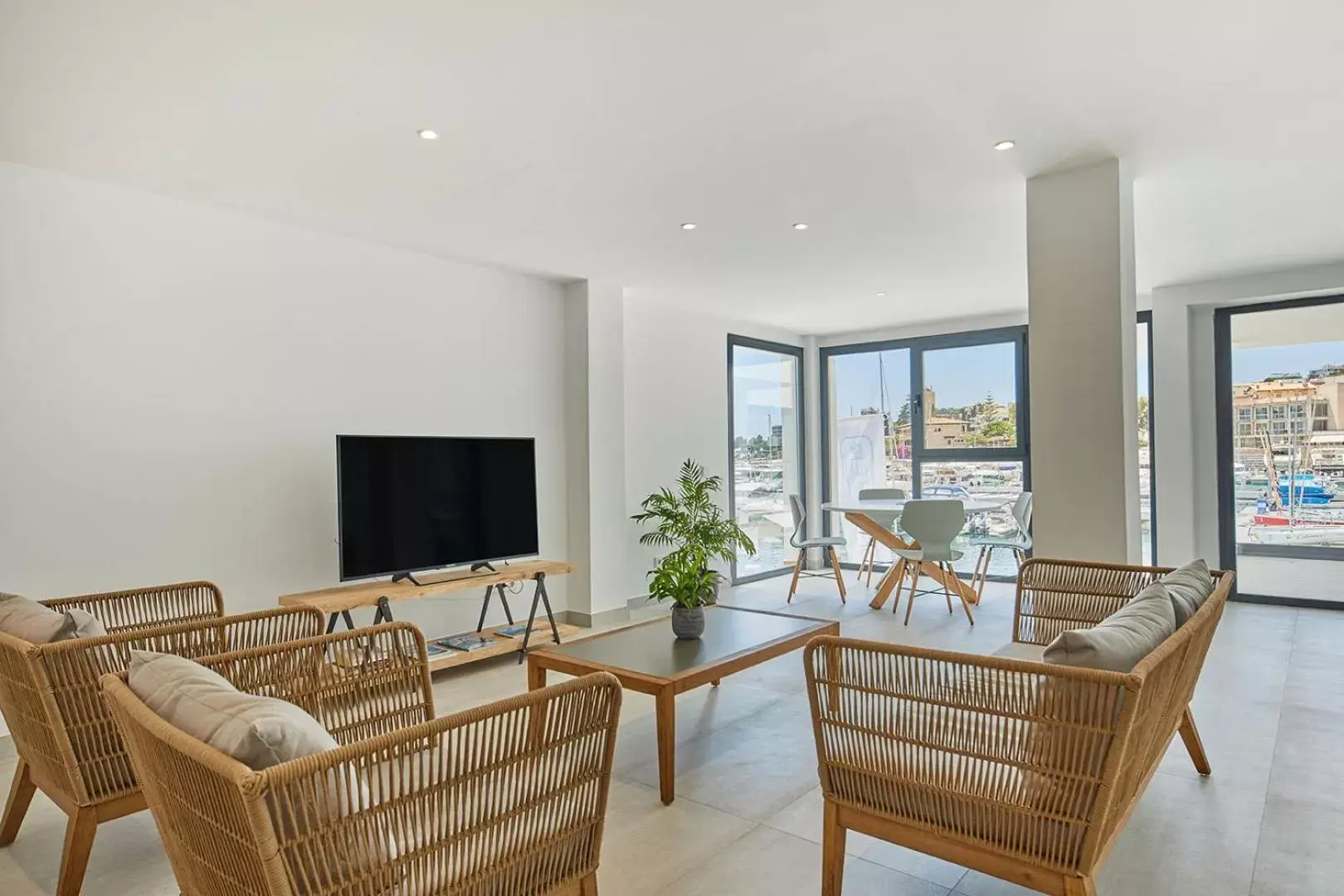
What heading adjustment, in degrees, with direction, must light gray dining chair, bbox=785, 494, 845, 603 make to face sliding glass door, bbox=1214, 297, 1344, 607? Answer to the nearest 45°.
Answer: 0° — it already faces it

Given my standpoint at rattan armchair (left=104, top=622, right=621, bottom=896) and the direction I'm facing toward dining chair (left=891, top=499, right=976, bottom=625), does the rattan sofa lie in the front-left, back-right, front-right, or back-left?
front-right

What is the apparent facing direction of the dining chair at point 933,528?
away from the camera

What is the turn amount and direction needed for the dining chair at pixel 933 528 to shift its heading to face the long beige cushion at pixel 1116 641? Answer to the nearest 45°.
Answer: approximately 180°

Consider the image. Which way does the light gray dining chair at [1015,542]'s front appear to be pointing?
to the viewer's left

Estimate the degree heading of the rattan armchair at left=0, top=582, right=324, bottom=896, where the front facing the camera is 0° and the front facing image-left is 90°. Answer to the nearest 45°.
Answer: approximately 225°

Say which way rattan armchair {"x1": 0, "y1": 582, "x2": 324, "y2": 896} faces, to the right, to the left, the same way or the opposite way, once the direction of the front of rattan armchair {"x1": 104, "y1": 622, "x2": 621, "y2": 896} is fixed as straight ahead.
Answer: the same way

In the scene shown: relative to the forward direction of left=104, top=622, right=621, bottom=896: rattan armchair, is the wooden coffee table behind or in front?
in front

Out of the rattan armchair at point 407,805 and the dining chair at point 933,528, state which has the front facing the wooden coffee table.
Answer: the rattan armchair

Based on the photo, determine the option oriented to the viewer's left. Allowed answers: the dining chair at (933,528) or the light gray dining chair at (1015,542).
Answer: the light gray dining chair

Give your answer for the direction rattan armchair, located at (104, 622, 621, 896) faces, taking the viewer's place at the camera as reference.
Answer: facing away from the viewer and to the right of the viewer

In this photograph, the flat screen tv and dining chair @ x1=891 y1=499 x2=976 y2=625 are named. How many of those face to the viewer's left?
0

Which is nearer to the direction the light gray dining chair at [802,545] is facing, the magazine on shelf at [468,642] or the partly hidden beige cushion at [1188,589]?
the partly hidden beige cushion

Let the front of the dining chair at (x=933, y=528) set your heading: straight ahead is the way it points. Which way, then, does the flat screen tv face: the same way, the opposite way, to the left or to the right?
to the right

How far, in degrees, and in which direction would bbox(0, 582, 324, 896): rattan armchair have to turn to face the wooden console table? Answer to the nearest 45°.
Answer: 0° — it already faces it

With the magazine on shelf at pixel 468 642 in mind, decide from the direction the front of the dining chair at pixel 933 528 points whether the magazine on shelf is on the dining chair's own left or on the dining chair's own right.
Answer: on the dining chair's own left

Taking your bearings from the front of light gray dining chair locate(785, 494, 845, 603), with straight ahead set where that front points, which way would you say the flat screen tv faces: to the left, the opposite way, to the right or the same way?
the same way

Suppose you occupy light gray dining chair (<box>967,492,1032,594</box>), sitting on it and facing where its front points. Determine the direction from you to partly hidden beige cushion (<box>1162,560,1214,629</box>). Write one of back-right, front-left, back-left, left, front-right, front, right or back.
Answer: left
